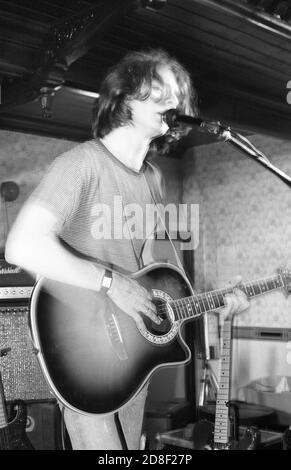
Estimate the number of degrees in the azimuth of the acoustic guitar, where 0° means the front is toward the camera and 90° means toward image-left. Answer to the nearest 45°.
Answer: approximately 315°

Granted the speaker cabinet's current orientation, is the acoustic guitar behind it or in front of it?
in front

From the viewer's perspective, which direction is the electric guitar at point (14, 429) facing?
toward the camera

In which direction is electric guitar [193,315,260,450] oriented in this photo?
toward the camera

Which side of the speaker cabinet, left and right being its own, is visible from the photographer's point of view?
front

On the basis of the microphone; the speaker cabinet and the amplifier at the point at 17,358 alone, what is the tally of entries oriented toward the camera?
2

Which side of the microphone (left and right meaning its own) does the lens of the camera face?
left
